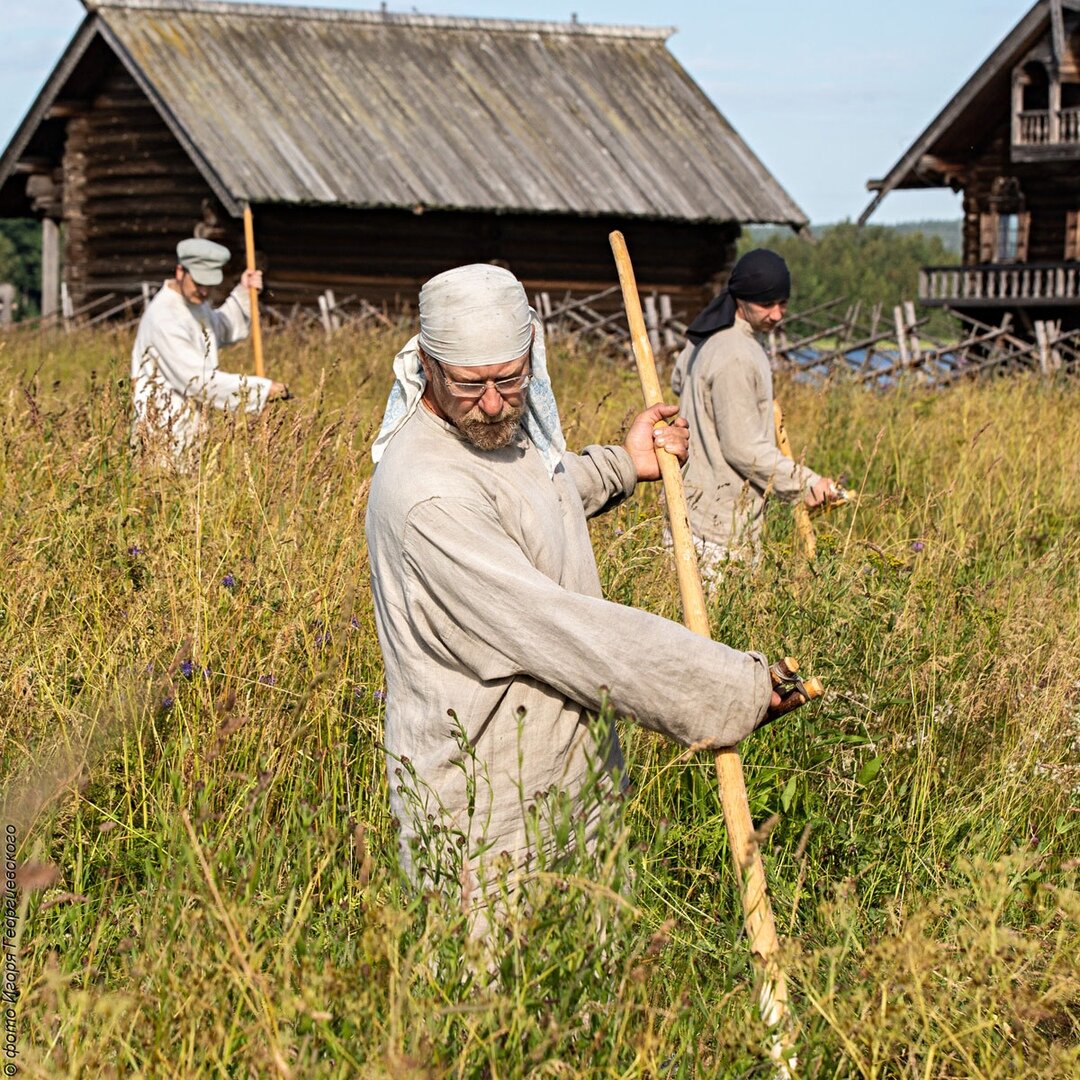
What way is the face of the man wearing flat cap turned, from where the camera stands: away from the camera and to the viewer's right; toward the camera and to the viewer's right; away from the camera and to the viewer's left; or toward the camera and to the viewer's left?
toward the camera and to the viewer's right

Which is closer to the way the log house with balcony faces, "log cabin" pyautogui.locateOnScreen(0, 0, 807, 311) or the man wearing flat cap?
the man wearing flat cap

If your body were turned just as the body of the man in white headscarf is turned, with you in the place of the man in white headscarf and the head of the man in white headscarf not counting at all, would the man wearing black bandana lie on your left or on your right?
on your left

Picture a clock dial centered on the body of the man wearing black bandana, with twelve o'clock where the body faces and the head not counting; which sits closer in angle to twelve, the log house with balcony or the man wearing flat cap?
the log house with balcony

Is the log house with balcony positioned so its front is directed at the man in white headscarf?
yes

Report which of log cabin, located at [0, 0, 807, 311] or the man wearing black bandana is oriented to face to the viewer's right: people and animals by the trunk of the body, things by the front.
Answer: the man wearing black bandana

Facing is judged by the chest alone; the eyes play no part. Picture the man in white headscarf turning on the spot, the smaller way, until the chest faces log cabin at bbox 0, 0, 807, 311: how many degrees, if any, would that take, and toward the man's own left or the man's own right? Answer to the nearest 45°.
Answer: approximately 135° to the man's own left

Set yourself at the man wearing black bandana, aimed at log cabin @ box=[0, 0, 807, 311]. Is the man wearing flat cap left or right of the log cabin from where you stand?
left

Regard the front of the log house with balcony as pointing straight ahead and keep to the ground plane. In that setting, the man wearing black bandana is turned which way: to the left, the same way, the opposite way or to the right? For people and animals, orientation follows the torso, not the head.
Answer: to the left

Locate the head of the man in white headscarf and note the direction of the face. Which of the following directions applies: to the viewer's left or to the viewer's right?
to the viewer's right

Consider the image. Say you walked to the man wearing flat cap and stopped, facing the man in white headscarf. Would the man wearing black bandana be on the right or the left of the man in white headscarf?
left

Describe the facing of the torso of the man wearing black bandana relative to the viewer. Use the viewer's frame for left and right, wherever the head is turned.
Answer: facing to the right of the viewer

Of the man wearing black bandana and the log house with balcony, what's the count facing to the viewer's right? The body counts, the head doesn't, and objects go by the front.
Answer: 1

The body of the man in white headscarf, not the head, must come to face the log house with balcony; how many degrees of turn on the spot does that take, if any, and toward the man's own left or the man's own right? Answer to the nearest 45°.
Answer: approximately 135° to the man's own left
